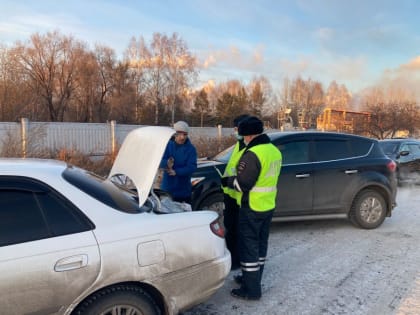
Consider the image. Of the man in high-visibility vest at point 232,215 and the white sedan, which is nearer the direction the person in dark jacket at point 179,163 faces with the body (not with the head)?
the white sedan

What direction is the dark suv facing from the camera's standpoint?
to the viewer's left

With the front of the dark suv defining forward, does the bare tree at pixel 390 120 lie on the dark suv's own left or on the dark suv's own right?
on the dark suv's own right

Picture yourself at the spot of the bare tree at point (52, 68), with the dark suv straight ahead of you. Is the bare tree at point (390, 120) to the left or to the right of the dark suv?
left

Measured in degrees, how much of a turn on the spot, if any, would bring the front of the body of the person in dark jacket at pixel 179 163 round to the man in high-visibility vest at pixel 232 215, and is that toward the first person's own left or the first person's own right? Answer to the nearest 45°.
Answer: approximately 90° to the first person's own left

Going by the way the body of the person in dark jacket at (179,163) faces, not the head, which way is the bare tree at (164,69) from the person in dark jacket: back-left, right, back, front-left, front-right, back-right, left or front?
back-right

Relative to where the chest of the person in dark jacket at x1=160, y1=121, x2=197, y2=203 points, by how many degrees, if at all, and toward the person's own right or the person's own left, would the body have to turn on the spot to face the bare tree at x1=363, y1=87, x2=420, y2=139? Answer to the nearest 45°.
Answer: approximately 180°

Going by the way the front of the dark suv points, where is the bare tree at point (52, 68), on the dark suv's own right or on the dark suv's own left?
on the dark suv's own right

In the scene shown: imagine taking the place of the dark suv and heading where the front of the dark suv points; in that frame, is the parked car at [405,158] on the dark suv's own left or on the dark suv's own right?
on the dark suv's own right
